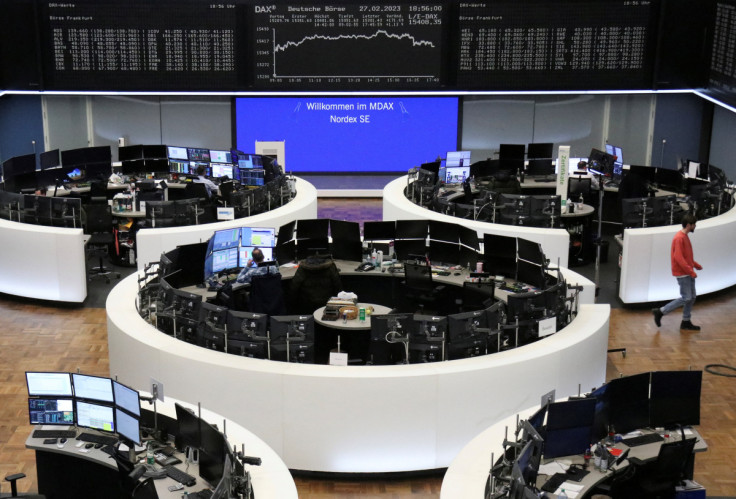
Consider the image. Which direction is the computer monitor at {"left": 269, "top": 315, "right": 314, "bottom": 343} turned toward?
away from the camera

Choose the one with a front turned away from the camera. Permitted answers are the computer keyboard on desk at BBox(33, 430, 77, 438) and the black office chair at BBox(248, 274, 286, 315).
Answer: the black office chair

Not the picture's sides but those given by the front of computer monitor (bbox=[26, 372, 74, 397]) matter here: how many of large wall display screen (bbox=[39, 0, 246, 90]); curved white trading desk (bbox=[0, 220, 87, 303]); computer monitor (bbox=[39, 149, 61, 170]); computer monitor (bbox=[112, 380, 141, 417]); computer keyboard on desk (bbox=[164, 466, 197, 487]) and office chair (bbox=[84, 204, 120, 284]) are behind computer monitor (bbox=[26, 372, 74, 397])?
4

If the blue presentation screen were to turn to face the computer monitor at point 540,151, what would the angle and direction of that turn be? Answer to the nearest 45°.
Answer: approximately 45° to its left

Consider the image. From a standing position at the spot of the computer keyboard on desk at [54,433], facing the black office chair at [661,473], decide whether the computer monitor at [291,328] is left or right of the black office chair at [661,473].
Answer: left

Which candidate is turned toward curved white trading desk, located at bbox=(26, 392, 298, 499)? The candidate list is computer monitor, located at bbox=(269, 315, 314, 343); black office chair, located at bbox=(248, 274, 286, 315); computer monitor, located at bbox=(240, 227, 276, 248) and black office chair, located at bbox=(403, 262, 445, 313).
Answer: computer monitor, located at bbox=(240, 227, 276, 248)

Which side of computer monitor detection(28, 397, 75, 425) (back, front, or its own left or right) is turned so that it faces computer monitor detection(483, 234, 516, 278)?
left

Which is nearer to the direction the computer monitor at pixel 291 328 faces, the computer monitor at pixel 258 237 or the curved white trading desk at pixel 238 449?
the computer monitor

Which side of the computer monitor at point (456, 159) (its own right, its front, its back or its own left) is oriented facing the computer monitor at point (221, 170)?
right

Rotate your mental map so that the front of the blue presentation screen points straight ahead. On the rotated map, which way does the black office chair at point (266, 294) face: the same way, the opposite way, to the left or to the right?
the opposite way

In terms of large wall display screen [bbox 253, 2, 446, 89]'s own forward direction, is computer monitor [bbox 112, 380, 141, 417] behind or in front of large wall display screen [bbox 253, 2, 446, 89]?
in front

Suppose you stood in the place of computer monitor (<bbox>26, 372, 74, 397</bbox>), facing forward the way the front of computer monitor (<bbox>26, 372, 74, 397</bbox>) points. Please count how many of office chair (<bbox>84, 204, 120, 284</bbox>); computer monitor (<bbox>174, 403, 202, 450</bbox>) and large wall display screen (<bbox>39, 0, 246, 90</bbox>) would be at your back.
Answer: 2
